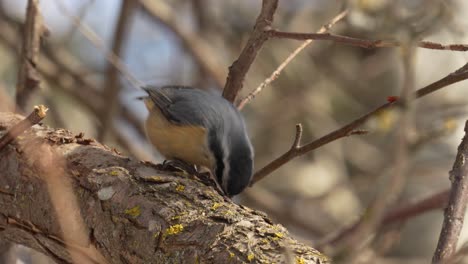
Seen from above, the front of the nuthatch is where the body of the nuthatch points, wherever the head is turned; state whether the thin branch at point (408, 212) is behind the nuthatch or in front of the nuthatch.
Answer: in front

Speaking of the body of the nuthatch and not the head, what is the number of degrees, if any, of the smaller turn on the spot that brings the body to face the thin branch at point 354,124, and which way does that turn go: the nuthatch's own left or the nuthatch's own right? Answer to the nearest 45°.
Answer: approximately 45° to the nuthatch's own right

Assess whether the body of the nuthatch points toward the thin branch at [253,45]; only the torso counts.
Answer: no

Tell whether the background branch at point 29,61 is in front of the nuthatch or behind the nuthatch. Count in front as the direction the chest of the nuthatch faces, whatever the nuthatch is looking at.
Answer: behind

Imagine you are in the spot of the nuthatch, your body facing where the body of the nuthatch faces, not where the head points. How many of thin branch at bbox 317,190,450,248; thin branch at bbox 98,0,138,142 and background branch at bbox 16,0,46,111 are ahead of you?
1

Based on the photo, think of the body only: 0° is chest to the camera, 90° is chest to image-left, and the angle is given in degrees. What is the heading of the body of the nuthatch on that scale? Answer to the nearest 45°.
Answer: approximately 270°

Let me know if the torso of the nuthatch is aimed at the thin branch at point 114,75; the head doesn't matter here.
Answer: no
